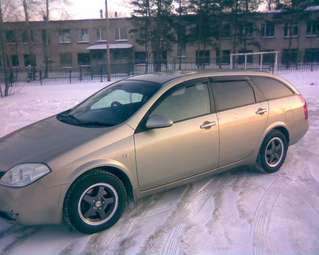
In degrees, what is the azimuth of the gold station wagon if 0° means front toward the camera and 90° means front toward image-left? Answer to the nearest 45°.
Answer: approximately 45°
